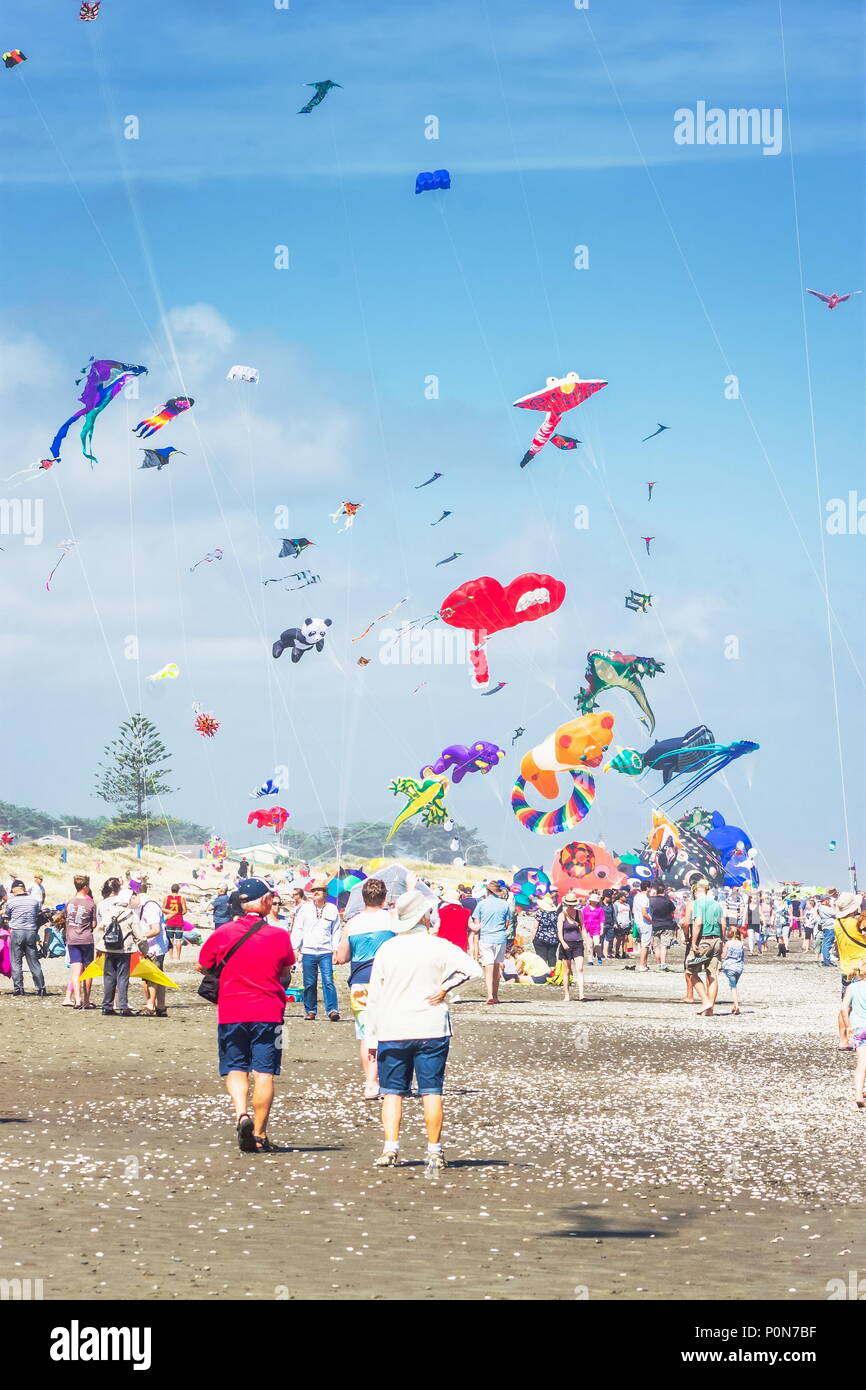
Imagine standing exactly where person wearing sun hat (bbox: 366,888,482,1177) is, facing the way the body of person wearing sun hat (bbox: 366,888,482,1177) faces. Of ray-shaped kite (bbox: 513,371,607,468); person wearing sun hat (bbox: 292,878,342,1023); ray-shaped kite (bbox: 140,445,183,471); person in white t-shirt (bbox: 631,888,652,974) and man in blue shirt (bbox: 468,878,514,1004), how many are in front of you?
5

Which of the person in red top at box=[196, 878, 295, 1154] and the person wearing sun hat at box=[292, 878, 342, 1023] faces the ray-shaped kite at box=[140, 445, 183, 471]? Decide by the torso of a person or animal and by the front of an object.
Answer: the person in red top

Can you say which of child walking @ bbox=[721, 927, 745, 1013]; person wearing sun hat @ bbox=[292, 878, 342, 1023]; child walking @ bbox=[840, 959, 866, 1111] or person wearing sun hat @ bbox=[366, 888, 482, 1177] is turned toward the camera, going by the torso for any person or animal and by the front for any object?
person wearing sun hat @ bbox=[292, 878, 342, 1023]

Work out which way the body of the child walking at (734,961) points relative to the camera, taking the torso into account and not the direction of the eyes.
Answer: away from the camera

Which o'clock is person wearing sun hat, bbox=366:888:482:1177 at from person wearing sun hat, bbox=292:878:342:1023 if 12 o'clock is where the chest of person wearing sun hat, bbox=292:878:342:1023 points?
person wearing sun hat, bbox=366:888:482:1177 is roughly at 12 o'clock from person wearing sun hat, bbox=292:878:342:1023.

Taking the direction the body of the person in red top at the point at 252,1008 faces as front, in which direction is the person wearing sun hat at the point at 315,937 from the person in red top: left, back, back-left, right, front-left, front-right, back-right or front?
front

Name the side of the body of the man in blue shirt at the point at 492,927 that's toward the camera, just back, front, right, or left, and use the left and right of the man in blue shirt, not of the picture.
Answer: back

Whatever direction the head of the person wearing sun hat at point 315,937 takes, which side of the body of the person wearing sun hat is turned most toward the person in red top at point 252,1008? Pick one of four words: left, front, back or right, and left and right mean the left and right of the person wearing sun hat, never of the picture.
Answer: front

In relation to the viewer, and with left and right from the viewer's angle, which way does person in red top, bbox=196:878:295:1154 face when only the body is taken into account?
facing away from the viewer

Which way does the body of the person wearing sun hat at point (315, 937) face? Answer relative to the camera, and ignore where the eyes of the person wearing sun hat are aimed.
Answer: toward the camera

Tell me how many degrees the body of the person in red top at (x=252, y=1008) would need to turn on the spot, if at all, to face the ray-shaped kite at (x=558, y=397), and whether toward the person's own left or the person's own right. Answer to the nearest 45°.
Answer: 0° — they already face it
